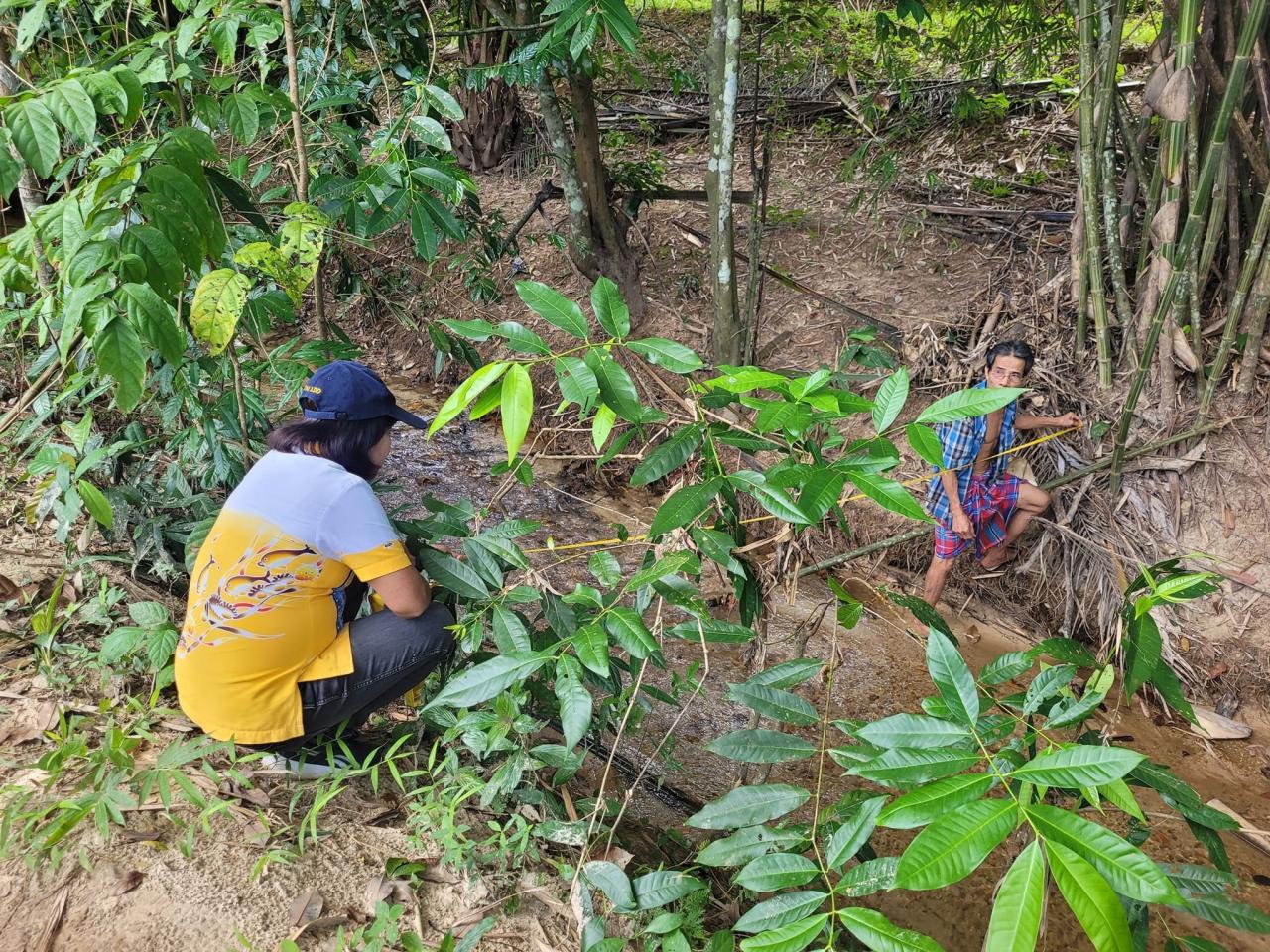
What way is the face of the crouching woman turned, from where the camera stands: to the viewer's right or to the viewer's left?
to the viewer's right

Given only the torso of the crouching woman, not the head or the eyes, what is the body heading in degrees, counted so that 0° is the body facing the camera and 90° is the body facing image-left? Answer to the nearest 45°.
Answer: approximately 225°

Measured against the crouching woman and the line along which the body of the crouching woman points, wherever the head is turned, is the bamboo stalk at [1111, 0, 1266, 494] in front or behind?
in front

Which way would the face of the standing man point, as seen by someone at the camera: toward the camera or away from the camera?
toward the camera
